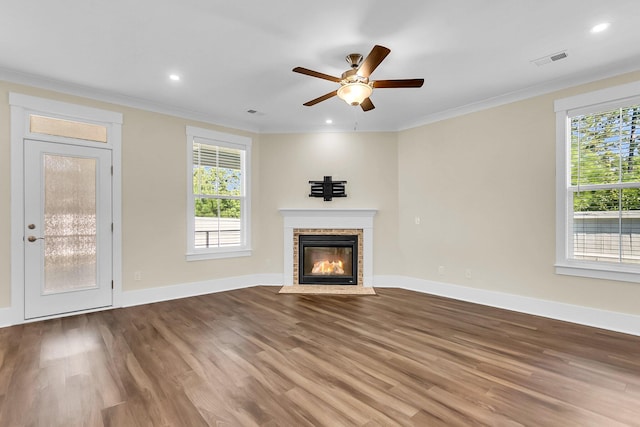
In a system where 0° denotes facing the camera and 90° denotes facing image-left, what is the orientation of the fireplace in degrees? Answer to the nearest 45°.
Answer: approximately 0°

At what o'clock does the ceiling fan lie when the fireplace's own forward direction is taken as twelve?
The ceiling fan is roughly at 12 o'clock from the fireplace.

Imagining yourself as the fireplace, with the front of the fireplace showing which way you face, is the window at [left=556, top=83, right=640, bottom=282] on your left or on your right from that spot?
on your left

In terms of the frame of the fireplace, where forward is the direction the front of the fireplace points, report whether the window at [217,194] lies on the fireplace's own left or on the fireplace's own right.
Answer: on the fireplace's own right

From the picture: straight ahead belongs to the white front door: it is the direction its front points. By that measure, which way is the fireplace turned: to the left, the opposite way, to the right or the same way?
to the right

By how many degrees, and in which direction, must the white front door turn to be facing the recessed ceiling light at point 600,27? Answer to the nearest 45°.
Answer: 0° — it already faces it

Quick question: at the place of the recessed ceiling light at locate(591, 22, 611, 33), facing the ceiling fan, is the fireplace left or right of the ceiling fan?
right

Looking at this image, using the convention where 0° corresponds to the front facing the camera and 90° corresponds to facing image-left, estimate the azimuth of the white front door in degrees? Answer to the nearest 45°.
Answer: approximately 315°
